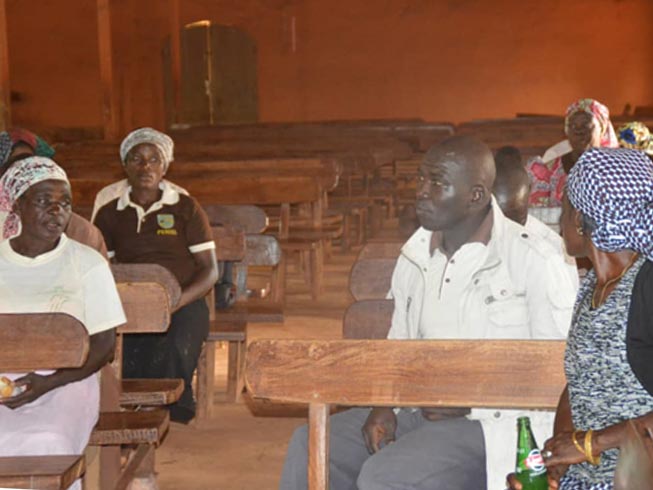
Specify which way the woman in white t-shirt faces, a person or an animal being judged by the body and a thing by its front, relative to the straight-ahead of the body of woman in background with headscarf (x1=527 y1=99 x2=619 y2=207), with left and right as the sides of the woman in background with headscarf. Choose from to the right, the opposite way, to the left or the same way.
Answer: the same way

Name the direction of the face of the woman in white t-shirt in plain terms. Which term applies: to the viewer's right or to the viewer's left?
to the viewer's right

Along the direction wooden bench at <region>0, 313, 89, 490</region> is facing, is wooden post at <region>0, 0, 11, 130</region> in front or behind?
behind

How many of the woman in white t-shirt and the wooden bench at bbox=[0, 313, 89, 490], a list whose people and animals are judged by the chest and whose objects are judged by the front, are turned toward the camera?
2

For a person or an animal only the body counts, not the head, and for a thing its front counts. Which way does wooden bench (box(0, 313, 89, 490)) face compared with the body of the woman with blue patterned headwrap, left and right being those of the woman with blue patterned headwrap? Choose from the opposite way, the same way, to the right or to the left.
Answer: to the left

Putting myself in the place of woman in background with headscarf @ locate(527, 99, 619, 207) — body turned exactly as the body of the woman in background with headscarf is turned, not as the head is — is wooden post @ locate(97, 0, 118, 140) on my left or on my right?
on my right

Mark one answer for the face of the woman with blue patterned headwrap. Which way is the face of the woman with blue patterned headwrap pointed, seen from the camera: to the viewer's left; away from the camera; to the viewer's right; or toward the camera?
to the viewer's left

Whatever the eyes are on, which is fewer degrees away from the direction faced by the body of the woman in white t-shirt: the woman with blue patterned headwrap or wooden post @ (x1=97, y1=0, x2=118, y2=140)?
the woman with blue patterned headwrap

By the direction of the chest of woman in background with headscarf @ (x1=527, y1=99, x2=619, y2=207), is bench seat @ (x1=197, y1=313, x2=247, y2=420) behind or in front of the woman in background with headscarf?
in front

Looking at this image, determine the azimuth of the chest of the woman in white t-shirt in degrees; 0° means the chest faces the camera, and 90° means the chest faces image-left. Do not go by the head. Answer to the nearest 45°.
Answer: approximately 0°
